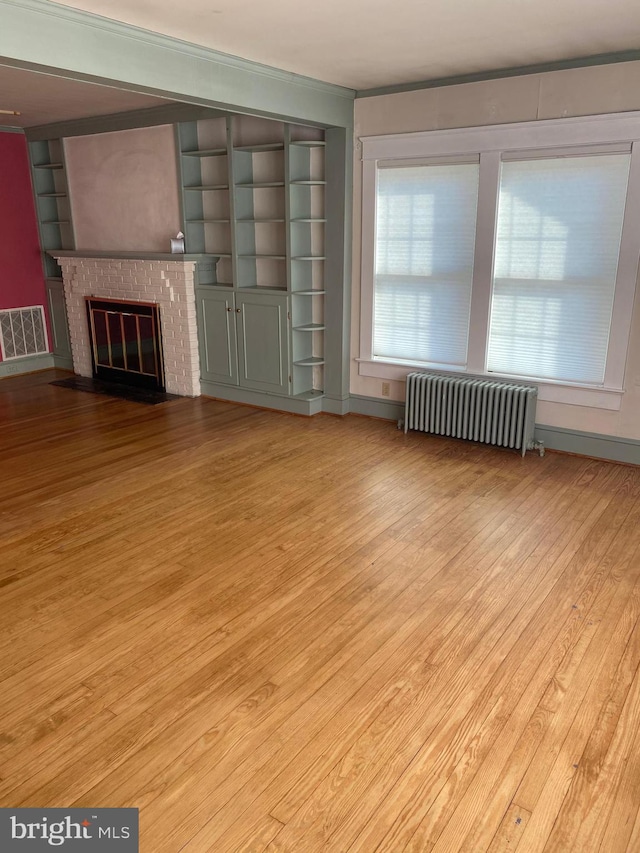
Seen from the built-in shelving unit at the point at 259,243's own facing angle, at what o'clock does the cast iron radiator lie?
The cast iron radiator is roughly at 9 o'clock from the built-in shelving unit.

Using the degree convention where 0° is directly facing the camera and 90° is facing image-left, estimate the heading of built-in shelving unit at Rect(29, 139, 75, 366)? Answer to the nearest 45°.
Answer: approximately 45°

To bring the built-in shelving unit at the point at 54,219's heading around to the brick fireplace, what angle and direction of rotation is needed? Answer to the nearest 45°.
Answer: approximately 90° to its left

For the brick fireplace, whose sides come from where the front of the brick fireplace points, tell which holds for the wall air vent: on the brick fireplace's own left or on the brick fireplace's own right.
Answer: on the brick fireplace's own right

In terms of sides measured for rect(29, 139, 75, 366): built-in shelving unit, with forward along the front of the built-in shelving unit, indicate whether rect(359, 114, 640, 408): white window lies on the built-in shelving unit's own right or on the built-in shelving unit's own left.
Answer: on the built-in shelving unit's own left

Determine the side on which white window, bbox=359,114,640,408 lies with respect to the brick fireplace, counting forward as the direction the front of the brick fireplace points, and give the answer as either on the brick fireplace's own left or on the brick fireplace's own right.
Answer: on the brick fireplace's own left

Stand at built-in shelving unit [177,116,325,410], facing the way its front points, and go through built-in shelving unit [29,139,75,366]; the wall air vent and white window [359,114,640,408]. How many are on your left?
1

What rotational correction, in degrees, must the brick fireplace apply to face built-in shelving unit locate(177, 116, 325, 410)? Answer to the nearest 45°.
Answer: approximately 90° to its left

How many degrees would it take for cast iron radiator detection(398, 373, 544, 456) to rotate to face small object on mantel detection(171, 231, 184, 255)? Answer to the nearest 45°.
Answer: approximately 45° to its right

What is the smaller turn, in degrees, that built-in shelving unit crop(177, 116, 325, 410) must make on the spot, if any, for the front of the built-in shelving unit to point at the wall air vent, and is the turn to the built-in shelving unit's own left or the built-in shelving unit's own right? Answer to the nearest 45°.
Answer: approximately 90° to the built-in shelving unit's own right

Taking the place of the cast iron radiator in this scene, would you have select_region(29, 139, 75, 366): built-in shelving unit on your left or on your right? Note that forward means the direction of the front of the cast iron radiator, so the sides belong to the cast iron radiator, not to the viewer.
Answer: on your right

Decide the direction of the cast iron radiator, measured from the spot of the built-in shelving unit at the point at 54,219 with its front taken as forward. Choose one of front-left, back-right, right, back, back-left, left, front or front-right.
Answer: left
